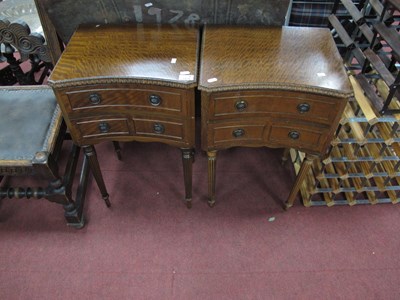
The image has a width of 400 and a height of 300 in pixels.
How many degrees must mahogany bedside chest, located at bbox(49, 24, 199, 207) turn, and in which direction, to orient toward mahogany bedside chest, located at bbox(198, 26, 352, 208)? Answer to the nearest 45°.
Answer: approximately 90° to its left

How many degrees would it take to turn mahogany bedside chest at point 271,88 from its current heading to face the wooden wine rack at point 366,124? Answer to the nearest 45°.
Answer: approximately 135° to its left

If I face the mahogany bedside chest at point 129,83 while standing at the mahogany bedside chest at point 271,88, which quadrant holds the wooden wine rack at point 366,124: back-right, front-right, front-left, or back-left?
back-right

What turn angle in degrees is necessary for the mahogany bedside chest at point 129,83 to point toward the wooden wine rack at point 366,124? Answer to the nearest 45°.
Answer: approximately 90° to its left

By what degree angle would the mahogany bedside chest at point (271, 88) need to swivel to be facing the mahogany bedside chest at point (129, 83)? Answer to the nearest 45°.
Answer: approximately 90° to its right

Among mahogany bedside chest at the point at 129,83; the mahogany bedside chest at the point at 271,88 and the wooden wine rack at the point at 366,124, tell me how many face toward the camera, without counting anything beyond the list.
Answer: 3

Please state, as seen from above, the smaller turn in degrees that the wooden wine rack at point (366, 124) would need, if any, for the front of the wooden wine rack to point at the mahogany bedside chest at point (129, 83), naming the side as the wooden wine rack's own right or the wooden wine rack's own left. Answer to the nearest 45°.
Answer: approximately 45° to the wooden wine rack's own right

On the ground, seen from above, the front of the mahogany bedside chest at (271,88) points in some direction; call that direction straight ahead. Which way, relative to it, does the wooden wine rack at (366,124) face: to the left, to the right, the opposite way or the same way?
the same way

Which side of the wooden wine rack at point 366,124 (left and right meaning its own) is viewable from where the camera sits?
front

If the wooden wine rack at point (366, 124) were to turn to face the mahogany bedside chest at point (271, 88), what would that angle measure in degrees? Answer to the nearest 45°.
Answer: approximately 45° to its right

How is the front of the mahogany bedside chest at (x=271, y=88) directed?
toward the camera
